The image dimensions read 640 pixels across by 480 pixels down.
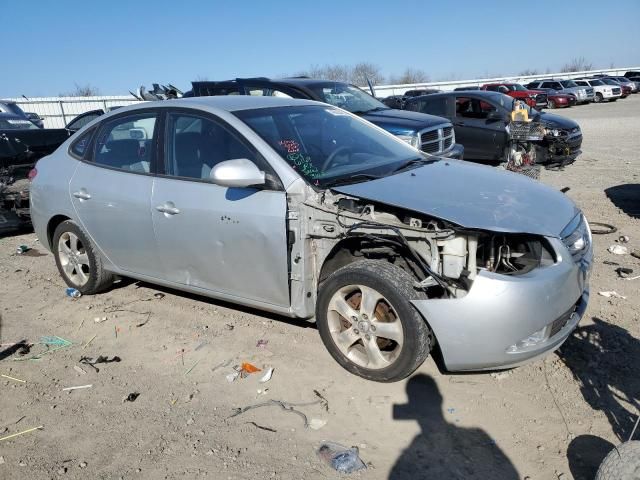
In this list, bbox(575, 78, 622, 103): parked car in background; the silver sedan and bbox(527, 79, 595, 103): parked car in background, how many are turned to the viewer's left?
0

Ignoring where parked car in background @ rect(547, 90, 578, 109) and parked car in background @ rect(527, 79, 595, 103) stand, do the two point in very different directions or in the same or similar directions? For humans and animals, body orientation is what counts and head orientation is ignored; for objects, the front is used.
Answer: same or similar directions

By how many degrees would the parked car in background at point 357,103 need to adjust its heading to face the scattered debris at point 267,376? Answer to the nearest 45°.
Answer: approximately 45° to its right

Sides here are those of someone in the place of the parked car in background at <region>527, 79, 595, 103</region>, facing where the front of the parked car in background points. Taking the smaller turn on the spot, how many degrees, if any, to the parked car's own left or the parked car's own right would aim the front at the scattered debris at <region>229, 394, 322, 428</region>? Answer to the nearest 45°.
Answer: approximately 45° to the parked car's own right

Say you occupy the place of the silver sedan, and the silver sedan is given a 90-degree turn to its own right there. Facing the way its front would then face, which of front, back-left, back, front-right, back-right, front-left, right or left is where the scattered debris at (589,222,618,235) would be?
back

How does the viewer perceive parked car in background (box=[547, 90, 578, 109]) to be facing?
facing the viewer and to the right of the viewer

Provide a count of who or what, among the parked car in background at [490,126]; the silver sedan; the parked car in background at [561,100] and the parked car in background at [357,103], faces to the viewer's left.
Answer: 0

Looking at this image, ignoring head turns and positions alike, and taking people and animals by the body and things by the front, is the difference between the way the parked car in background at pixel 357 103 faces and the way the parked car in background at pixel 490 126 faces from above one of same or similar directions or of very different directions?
same or similar directions

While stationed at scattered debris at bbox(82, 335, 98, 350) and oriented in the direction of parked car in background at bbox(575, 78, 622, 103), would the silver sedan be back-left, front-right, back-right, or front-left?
front-right

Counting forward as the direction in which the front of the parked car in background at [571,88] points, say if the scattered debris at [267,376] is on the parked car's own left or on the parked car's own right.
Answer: on the parked car's own right

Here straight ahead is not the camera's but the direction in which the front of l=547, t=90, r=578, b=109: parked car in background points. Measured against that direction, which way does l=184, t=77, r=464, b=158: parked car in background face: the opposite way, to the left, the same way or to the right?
the same way

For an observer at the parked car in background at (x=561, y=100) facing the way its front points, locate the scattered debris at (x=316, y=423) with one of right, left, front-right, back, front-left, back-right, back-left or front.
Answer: front-right

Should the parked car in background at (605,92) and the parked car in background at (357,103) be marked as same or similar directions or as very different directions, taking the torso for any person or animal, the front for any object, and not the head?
same or similar directions

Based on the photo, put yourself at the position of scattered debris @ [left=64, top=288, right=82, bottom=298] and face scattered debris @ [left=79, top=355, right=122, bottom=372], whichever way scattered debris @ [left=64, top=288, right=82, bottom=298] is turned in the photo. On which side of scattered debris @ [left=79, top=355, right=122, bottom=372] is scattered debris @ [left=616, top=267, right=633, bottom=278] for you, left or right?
left

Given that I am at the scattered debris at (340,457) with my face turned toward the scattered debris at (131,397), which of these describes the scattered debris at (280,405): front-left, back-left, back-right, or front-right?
front-right
